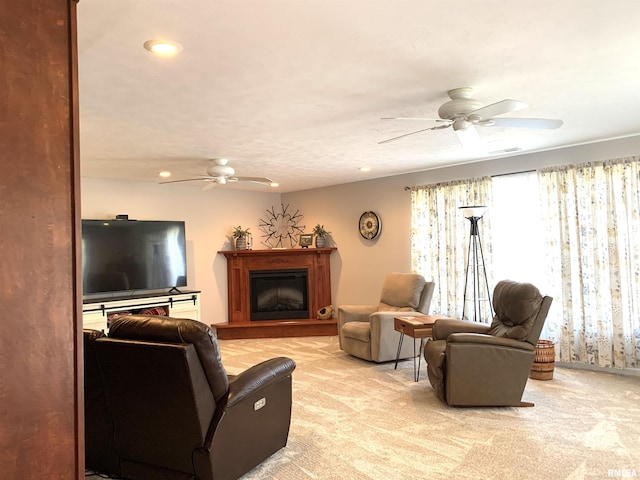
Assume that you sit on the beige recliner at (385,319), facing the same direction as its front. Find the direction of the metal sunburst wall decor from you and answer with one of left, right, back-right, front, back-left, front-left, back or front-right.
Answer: right

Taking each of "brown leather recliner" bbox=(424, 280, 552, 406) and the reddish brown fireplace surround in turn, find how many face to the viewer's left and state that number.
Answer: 1

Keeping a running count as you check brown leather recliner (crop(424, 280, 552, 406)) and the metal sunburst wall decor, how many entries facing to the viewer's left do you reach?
1

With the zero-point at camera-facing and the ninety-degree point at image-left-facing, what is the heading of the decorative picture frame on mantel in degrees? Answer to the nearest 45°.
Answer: approximately 0°

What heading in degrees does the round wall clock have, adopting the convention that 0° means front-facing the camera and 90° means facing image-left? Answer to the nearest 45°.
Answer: approximately 45°

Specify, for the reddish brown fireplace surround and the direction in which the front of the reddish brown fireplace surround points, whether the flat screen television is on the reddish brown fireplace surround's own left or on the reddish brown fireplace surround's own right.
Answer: on the reddish brown fireplace surround's own right

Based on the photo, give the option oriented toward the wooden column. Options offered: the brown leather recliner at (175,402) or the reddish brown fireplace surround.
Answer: the reddish brown fireplace surround

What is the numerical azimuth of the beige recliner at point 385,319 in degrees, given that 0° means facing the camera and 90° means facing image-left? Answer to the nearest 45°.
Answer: approximately 45°

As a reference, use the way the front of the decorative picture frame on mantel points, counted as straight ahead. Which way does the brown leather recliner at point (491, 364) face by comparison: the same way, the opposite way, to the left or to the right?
to the right

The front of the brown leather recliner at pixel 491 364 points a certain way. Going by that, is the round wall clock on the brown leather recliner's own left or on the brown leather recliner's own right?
on the brown leather recliner's own right

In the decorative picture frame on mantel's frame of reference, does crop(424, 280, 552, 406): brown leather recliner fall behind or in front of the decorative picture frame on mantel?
in front

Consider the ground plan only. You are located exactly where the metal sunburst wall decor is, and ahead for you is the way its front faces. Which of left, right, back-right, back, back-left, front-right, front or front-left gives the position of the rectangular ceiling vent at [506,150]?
front-left

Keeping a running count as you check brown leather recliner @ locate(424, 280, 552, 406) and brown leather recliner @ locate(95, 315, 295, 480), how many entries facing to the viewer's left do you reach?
1

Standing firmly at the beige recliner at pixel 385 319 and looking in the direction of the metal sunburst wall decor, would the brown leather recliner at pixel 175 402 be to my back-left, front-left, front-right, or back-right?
back-left
